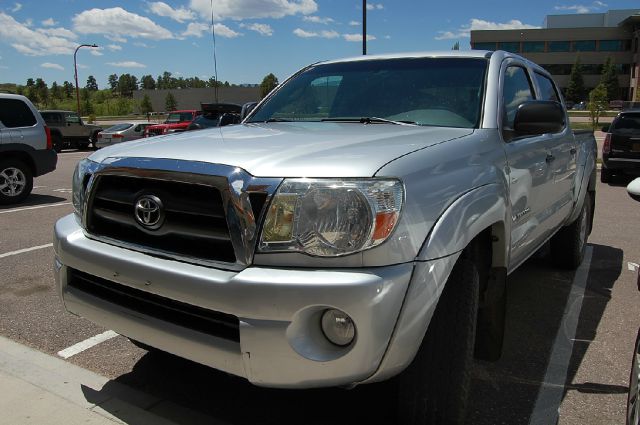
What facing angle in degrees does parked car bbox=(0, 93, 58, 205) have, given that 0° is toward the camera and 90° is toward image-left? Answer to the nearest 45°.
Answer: approximately 90°

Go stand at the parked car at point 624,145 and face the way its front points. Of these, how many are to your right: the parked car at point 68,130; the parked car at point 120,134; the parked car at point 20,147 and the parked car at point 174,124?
0

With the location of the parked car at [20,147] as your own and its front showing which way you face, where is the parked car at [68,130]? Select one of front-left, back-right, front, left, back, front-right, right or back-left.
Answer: right

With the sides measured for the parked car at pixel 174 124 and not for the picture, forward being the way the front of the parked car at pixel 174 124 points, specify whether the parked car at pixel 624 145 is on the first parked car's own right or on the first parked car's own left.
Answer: on the first parked car's own left

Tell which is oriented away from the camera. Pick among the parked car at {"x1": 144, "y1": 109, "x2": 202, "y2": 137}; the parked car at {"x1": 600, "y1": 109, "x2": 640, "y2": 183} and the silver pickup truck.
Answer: the parked car at {"x1": 600, "y1": 109, "x2": 640, "y2": 183}

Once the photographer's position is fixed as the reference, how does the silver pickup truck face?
facing the viewer and to the left of the viewer

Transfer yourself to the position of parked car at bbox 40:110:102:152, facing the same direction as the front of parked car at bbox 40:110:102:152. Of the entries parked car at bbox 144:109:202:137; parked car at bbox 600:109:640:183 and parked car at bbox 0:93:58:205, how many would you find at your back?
0

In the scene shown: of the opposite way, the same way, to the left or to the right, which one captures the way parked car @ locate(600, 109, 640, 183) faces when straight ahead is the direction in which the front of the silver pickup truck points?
the opposite way

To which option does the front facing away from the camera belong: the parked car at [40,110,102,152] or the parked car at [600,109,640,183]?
the parked car at [600,109,640,183]

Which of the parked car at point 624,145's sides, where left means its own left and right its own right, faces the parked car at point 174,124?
left

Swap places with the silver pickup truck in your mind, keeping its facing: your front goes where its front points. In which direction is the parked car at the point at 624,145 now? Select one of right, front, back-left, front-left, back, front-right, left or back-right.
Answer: back

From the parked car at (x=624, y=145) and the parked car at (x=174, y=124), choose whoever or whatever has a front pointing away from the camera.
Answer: the parked car at (x=624, y=145)

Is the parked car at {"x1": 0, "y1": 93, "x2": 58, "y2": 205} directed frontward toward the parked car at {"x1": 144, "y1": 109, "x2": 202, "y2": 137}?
no

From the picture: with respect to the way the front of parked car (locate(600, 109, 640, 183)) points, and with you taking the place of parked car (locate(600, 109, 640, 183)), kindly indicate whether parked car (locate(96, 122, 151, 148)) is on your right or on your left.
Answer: on your left

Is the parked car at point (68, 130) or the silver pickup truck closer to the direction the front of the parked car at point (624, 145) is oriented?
the parked car

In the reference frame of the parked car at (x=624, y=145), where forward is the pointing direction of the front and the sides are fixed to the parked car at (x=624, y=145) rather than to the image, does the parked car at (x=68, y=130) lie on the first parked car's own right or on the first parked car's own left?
on the first parked car's own left

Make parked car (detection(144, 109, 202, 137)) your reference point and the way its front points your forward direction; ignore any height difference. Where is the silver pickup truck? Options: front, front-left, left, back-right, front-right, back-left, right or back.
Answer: front-left

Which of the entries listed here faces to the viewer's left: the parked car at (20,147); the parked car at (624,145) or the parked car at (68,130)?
the parked car at (20,147)

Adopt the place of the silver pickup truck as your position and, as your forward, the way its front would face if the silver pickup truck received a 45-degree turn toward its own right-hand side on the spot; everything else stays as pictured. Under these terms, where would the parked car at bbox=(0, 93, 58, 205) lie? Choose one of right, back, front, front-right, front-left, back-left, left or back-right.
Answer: front-right

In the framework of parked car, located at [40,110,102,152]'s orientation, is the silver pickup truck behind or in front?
in front

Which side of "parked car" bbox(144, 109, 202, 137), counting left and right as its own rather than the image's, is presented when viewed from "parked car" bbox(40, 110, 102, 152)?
front
